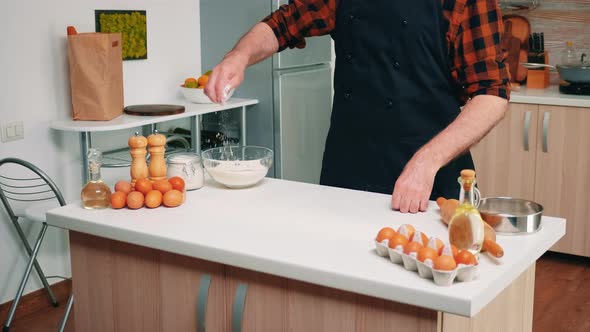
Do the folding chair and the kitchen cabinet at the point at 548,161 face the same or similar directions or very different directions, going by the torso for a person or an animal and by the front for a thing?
very different directions

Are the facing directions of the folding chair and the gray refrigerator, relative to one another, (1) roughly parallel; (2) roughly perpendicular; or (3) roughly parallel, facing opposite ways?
roughly perpendicular

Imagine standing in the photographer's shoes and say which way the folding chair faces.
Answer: facing away from the viewer and to the right of the viewer

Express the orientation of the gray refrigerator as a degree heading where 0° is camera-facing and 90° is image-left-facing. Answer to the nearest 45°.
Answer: approximately 315°

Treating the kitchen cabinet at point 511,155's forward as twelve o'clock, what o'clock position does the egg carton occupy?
The egg carton is roughly at 12 o'clock from the kitchen cabinet.

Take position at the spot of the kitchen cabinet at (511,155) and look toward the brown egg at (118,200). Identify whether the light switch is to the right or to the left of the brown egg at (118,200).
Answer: right

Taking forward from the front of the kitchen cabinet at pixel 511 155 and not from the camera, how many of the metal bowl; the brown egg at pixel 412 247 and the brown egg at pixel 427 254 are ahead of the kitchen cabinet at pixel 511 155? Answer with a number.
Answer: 3

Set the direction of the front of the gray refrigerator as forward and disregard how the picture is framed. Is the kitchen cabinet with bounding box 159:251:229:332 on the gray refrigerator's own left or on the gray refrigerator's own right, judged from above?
on the gray refrigerator's own right

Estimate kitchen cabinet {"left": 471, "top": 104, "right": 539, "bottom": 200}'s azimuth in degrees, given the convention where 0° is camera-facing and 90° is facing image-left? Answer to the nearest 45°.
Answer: approximately 0°

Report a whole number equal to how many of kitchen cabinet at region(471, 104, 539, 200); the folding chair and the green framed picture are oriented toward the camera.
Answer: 2

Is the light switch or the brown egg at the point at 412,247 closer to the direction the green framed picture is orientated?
the brown egg
